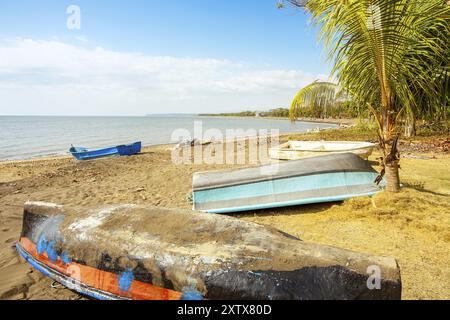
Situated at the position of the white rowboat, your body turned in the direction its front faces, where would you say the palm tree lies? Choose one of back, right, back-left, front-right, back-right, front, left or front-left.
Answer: right

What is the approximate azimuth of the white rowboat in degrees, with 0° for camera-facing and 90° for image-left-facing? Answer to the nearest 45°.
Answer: approximately 270°

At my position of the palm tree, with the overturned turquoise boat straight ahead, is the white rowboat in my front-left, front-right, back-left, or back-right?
front-right

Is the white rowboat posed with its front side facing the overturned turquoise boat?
no

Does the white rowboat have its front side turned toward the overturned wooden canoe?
no
